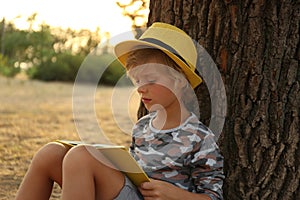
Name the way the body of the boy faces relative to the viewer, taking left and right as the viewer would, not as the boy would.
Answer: facing the viewer and to the left of the viewer

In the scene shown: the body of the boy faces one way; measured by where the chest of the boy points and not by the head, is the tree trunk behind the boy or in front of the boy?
behind

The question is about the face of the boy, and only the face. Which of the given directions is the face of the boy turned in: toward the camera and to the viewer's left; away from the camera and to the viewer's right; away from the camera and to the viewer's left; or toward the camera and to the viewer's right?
toward the camera and to the viewer's left
